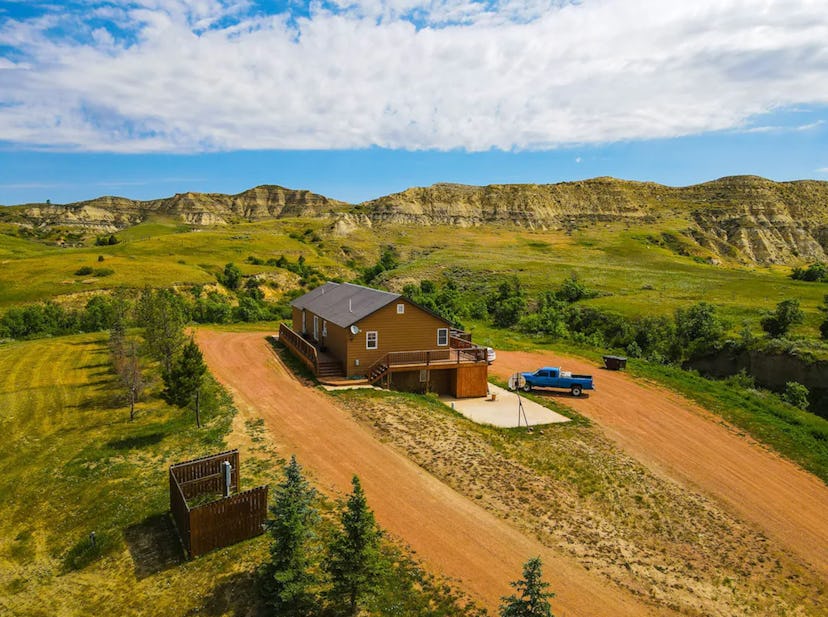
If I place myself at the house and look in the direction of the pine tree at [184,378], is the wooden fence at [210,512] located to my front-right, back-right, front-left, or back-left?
front-left

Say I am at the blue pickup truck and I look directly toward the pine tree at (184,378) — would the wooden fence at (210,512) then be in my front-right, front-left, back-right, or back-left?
front-left

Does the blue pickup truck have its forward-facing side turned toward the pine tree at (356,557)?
no

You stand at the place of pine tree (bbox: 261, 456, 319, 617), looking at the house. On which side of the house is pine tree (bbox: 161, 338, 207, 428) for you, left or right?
left

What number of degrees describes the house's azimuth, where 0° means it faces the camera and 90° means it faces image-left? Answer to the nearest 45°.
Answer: approximately 45°

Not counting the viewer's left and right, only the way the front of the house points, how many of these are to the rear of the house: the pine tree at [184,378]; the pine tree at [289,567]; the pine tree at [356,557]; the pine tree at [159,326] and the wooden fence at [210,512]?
0

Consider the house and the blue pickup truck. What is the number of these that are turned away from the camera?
0
